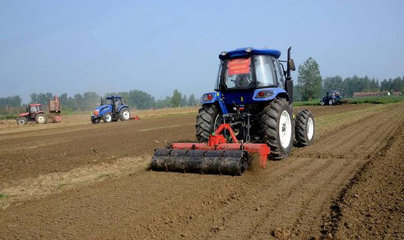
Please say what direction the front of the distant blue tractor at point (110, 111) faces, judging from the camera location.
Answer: facing the viewer and to the left of the viewer

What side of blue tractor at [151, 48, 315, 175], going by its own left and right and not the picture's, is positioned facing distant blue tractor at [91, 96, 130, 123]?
left

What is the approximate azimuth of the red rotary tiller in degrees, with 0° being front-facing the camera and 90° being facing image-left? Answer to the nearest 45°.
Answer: approximately 225°

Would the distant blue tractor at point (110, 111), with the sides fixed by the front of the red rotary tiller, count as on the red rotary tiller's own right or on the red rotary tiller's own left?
on the red rotary tiller's own left

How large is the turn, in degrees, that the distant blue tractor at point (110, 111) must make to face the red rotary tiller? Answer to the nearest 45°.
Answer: approximately 45° to its left

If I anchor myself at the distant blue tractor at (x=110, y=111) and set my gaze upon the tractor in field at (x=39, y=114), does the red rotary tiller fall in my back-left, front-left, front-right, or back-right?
back-left

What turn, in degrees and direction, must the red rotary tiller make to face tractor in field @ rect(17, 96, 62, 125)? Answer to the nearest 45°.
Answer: approximately 90° to its left

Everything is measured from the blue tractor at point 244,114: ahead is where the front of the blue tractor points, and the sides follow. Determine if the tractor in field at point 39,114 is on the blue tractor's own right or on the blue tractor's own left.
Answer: on the blue tractor's own left

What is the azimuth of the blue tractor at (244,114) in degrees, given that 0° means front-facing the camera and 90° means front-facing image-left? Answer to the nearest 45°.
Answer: approximately 225°

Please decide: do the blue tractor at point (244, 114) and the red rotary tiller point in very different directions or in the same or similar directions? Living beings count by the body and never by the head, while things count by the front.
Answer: same or similar directions
